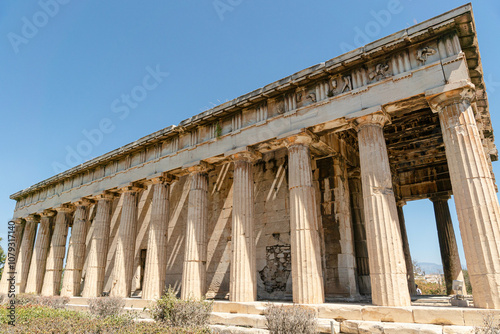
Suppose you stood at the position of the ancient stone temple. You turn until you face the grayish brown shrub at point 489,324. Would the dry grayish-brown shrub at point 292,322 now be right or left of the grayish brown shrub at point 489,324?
right
